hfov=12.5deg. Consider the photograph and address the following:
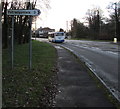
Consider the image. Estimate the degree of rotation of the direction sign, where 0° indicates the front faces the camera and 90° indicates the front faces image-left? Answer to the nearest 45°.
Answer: approximately 0°
